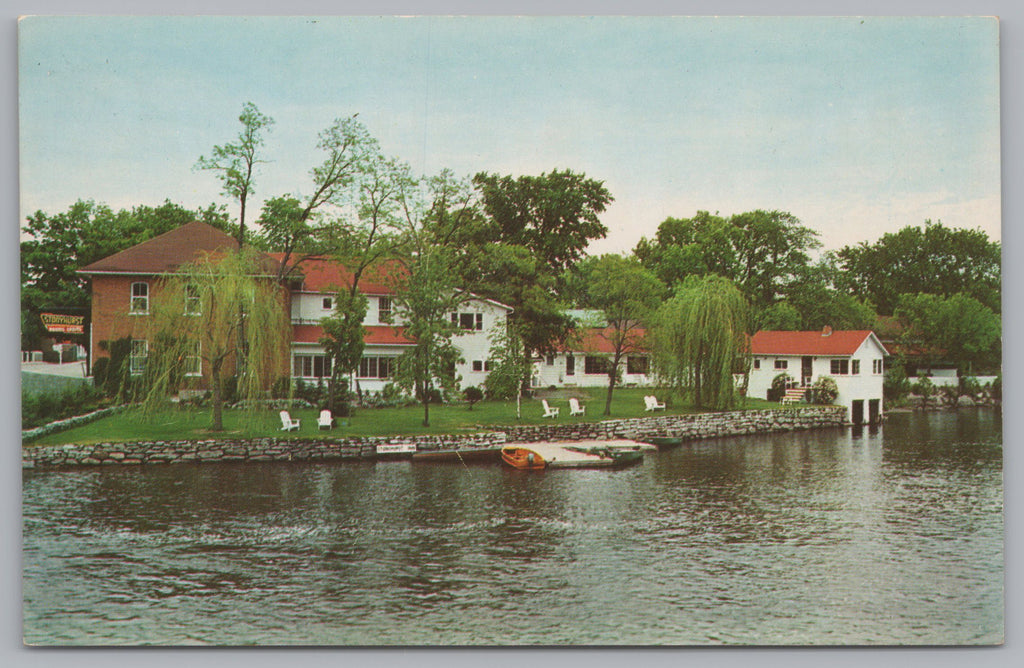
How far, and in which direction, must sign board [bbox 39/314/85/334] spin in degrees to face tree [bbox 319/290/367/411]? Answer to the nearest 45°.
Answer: approximately 90° to its left

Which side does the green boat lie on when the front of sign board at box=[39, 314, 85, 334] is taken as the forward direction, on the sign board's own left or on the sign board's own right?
on the sign board's own left

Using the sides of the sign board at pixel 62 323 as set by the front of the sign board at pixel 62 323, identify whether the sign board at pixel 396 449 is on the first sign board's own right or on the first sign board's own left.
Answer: on the first sign board's own left

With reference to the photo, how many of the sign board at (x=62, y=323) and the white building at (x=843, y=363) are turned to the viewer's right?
0

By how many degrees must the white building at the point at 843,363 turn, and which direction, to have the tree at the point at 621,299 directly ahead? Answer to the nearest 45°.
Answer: approximately 45° to its right

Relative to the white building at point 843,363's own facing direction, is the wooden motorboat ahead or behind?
ahead

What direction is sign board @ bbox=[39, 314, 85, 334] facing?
toward the camera
